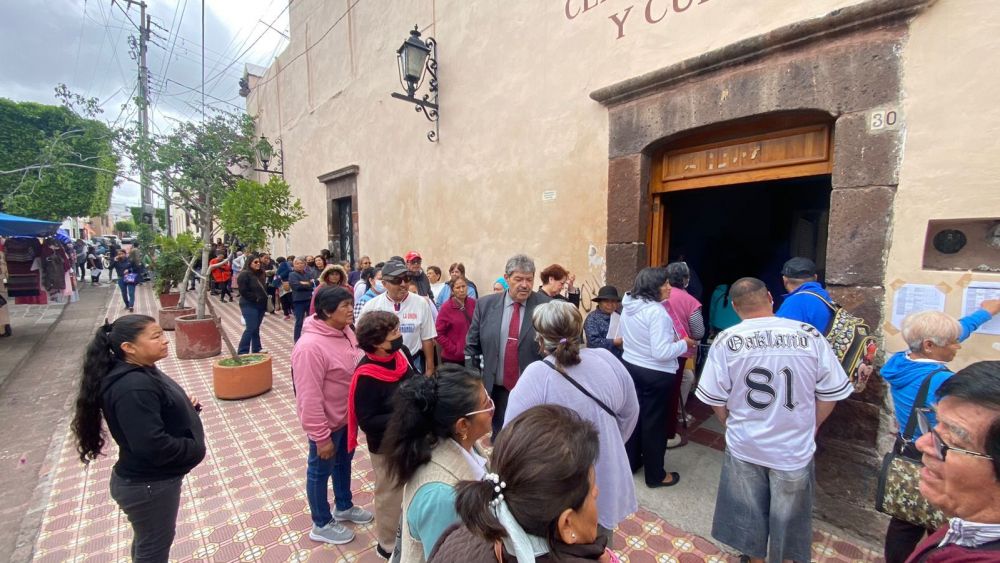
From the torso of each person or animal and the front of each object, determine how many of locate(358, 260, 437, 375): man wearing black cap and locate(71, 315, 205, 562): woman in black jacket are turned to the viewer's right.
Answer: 1

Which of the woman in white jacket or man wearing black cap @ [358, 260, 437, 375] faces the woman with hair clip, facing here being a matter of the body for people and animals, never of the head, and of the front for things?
the man wearing black cap

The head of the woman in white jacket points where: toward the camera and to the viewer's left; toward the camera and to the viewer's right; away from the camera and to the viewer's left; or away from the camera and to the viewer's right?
away from the camera and to the viewer's right

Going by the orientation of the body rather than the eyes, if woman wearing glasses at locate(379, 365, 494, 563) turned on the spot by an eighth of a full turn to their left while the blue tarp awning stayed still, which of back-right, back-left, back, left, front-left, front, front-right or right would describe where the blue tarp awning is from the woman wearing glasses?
left

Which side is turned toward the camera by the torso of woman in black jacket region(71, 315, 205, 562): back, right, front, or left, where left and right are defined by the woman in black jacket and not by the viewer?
right

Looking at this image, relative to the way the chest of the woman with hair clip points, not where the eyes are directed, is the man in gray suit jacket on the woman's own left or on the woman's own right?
on the woman's own left

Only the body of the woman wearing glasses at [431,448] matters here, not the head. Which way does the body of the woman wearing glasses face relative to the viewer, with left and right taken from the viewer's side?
facing to the right of the viewer

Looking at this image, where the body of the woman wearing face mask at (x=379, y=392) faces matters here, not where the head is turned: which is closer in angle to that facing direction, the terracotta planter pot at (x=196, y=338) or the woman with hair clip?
the woman with hair clip

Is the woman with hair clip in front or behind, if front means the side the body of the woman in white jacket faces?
behind

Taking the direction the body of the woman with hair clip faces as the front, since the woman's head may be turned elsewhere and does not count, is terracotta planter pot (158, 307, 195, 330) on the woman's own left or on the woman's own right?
on the woman's own left

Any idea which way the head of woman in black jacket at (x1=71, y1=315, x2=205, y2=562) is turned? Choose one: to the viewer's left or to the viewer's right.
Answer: to the viewer's right
